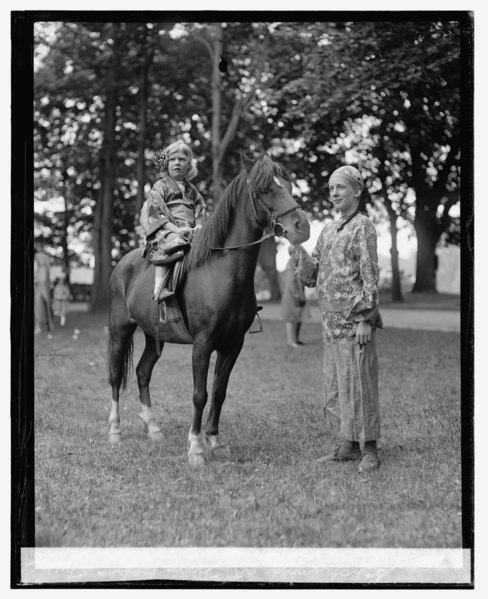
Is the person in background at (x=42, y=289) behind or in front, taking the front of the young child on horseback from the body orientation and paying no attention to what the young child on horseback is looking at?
behind

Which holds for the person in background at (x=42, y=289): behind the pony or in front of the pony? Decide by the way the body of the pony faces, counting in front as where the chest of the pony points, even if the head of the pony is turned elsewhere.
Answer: behind

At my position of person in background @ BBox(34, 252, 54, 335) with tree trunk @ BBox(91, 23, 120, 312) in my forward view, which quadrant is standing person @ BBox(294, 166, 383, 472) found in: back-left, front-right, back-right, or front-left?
back-right

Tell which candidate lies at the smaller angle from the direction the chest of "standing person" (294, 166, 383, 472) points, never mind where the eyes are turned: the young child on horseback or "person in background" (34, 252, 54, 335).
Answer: the young child on horseback

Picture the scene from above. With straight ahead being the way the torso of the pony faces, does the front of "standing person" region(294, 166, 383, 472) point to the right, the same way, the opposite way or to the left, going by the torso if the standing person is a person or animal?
to the right

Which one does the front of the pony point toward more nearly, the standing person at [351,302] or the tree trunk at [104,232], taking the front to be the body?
the standing person

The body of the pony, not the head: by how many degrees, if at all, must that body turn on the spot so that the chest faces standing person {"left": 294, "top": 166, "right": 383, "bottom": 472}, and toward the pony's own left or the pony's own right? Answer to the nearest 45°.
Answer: approximately 45° to the pony's own left

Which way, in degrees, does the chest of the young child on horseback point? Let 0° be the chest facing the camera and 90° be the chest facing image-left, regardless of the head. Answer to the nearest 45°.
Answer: approximately 315°
